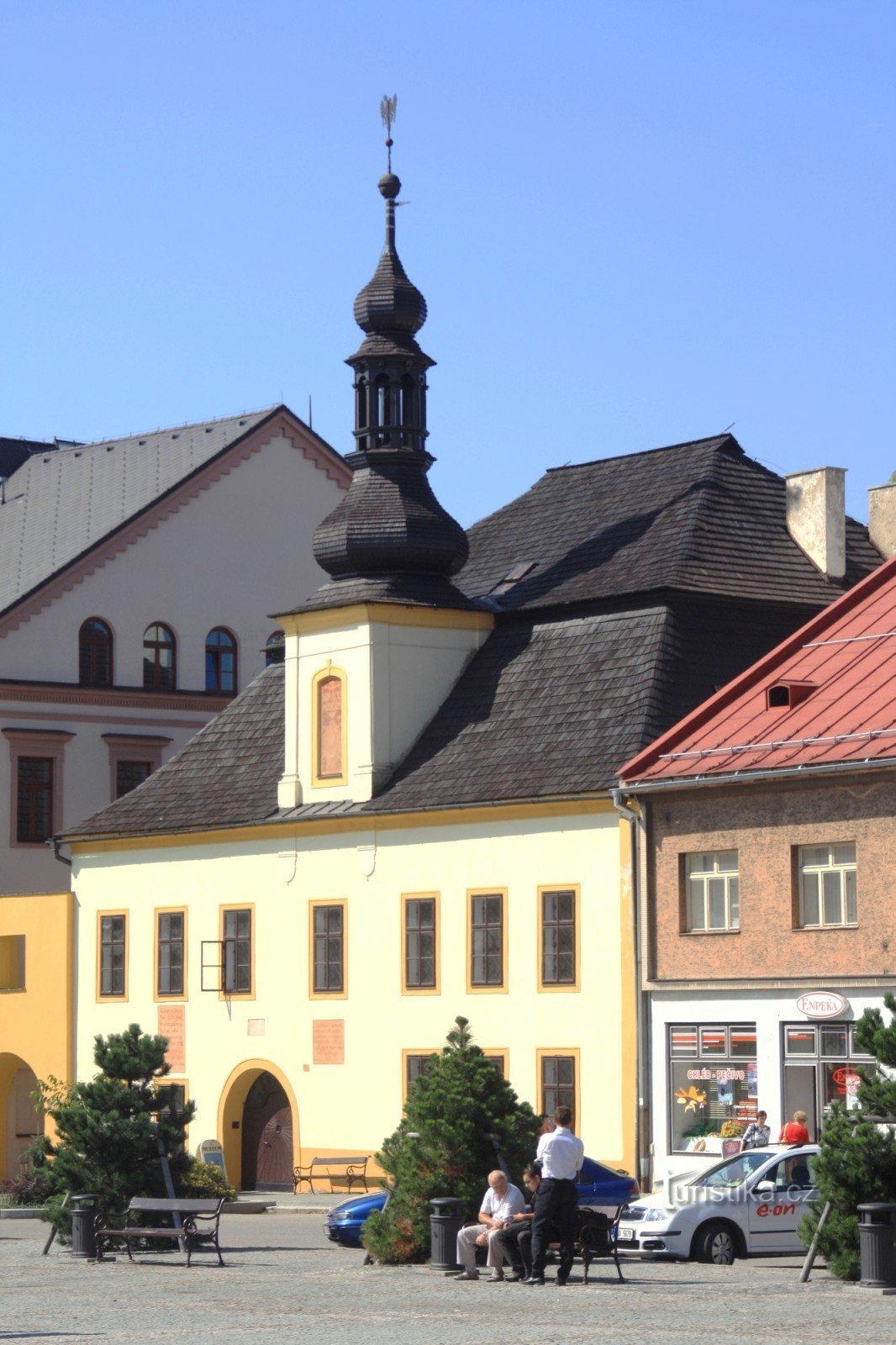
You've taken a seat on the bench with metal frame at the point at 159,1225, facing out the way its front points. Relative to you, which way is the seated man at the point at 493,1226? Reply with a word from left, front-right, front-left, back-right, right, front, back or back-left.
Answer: left

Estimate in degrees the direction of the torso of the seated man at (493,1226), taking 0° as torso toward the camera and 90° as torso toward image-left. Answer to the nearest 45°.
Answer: approximately 45°

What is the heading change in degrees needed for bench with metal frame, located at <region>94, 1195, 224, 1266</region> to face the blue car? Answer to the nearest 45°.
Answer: approximately 135° to its left

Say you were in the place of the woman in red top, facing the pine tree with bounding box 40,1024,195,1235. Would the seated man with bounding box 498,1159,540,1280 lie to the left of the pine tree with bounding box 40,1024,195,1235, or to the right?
left

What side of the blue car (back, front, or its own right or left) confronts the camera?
left

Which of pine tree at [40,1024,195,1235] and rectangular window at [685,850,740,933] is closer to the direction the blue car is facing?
the pine tree

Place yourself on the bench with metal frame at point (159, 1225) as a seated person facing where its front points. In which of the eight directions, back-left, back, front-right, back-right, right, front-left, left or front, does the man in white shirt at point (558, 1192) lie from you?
left

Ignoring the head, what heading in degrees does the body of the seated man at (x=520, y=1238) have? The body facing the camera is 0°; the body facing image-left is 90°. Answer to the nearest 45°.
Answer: approximately 45°

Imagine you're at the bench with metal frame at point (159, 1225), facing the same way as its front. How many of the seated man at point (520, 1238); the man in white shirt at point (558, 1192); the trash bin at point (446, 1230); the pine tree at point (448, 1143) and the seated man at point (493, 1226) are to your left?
5

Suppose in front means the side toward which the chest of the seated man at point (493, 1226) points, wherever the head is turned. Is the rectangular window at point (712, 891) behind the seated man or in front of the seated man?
behind

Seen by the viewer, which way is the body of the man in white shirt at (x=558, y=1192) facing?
away from the camera
